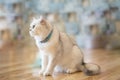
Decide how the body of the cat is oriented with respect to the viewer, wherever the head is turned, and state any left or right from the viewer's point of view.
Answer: facing to the left of the viewer
